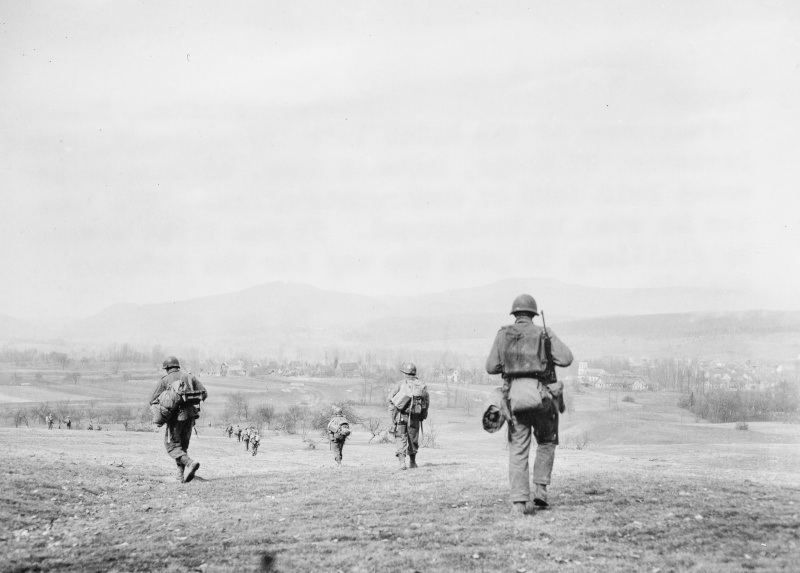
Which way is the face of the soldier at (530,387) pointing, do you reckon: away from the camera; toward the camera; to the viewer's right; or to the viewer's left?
away from the camera

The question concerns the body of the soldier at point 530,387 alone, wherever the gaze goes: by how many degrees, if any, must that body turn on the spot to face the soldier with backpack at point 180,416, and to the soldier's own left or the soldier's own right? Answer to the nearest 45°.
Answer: approximately 45° to the soldier's own left

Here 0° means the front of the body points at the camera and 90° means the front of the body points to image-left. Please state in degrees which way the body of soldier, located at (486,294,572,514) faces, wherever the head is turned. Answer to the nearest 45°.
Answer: approximately 180°

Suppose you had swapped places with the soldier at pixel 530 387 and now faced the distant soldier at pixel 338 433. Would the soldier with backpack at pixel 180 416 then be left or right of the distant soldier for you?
left

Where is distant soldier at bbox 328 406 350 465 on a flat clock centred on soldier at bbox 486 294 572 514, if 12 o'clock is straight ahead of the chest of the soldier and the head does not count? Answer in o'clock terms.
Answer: The distant soldier is roughly at 11 o'clock from the soldier.

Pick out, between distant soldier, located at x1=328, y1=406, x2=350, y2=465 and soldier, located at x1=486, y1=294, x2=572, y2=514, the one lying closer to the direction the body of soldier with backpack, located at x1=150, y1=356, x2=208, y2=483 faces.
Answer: the distant soldier

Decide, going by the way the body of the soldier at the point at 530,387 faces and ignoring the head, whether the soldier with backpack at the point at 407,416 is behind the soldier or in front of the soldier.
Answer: in front

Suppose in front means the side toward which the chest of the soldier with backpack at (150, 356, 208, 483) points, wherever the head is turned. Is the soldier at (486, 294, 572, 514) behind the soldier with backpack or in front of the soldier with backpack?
behind

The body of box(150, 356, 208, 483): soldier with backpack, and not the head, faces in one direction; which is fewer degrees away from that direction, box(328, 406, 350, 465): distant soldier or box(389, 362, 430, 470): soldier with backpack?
the distant soldier

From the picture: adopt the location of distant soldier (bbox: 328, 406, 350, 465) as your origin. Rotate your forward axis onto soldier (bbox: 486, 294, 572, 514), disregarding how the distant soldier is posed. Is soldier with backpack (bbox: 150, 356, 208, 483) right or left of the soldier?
right

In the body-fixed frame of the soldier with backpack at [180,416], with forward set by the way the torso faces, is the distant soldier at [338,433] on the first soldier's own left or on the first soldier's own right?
on the first soldier's own right

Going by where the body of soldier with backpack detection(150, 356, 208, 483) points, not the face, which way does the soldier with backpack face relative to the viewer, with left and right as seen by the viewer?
facing away from the viewer and to the left of the viewer
